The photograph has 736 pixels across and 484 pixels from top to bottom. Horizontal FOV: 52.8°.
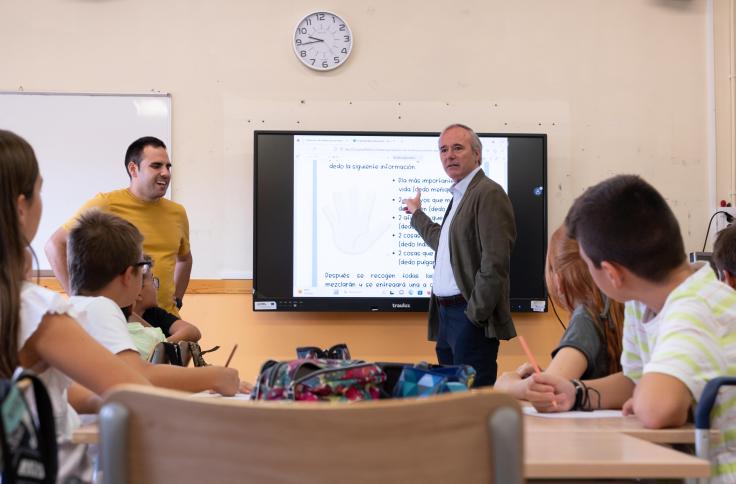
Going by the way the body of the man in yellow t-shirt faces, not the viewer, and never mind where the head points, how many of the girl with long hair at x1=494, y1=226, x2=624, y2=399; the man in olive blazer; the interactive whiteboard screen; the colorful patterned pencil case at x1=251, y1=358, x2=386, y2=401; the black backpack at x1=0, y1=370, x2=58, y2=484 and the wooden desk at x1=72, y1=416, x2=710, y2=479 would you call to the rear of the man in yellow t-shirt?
0

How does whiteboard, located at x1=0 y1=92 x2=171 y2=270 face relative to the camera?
toward the camera

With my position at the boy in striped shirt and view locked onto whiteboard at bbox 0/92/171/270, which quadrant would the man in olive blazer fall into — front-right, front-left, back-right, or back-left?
front-right

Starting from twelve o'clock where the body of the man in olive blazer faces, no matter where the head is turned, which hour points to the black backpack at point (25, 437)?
The black backpack is roughly at 11 o'clock from the man in olive blazer.

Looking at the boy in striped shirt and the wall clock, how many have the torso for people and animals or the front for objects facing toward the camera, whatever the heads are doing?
1

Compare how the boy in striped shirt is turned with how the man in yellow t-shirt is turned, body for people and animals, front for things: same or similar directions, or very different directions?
very different directions

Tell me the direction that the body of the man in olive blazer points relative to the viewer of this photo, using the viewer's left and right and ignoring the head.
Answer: facing the viewer and to the left of the viewer

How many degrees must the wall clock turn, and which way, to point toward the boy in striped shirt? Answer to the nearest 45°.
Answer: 0° — it already faces them

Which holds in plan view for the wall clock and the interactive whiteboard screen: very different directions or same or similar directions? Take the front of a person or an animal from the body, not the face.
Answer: same or similar directions

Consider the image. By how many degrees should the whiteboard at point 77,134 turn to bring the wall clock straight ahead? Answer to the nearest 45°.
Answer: approximately 90° to its left

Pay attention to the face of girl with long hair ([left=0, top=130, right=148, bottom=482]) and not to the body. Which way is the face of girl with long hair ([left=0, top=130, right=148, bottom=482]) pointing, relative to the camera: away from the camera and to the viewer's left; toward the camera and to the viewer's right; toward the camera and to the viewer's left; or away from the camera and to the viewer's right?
away from the camera and to the viewer's right

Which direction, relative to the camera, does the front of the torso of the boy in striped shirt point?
to the viewer's left

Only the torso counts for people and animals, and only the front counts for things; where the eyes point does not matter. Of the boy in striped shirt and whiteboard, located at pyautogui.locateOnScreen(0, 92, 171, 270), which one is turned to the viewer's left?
the boy in striped shirt

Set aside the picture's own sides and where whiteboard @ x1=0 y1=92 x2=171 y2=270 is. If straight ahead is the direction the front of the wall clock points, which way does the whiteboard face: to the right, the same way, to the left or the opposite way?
the same way

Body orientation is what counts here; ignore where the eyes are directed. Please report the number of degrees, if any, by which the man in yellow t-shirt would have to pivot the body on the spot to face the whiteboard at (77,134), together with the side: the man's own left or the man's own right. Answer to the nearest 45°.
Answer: approximately 180°

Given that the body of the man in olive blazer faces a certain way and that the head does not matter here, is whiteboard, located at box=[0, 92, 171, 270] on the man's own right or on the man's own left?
on the man's own right

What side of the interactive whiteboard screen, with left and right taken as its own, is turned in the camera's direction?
front

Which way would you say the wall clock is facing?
toward the camera
